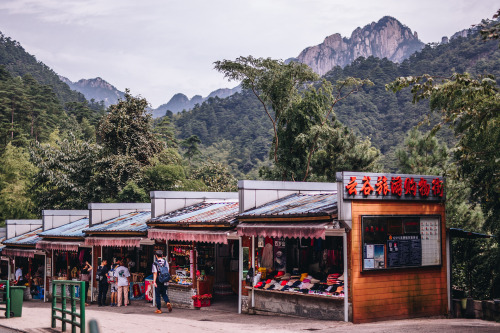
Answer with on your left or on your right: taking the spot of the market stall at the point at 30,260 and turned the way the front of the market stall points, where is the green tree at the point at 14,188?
on your right

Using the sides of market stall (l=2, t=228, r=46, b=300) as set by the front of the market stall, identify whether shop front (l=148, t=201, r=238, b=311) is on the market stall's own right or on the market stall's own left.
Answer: on the market stall's own left

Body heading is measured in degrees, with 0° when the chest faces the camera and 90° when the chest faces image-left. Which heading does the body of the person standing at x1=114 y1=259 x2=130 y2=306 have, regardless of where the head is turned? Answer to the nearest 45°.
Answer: approximately 180°

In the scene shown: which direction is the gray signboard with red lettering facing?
toward the camera

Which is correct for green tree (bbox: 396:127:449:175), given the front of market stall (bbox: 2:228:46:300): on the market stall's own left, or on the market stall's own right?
on the market stall's own left

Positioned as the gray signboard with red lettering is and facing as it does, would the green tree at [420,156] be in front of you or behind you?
behind

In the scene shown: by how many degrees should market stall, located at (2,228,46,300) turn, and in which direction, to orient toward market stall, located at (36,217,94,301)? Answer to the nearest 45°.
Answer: approximately 45° to its left

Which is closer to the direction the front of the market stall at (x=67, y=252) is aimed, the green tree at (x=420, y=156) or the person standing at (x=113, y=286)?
the person standing
